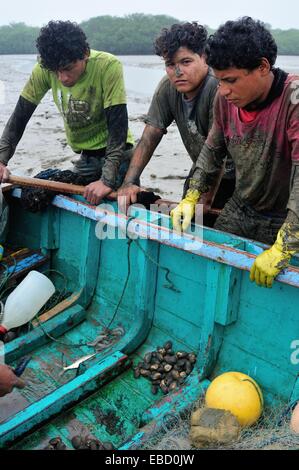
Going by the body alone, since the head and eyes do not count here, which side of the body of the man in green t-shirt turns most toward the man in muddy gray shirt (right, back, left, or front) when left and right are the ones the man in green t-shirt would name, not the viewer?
left

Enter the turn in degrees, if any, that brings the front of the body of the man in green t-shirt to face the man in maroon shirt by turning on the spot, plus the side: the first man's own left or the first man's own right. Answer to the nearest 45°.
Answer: approximately 90° to the first man's own left

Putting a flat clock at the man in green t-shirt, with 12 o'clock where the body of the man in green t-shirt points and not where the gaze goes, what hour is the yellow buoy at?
The yellow buoy is roughly at 10 o'clock from the man in green t-shirt.

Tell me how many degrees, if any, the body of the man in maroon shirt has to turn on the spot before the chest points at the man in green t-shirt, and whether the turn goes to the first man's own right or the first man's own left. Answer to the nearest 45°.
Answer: approximately 90° to the first man's own right

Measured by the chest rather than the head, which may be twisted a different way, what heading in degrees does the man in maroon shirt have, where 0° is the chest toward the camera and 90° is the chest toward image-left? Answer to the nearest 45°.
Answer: approximately 45°

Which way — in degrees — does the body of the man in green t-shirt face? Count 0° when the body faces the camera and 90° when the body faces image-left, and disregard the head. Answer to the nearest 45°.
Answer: approximately 45°

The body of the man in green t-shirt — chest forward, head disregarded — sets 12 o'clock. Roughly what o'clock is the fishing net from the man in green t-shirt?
The fishing net is roughly at 10 o'clock from the man in green t-shirt.
